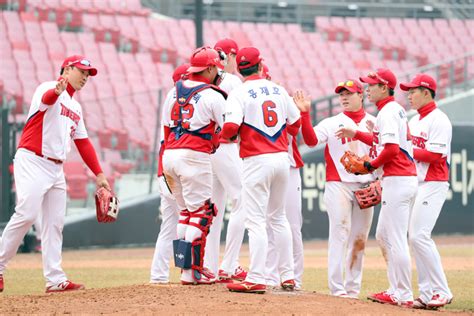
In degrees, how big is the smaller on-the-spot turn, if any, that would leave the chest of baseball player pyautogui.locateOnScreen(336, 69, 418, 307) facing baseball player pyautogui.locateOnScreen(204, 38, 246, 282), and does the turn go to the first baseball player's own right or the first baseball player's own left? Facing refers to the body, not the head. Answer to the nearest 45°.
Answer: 0° — they already face them

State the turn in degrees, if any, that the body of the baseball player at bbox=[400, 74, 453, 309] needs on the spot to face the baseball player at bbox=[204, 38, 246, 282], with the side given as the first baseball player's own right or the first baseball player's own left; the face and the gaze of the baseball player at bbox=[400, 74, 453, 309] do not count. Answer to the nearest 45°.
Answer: approximately 45° to the first baseball player's own right

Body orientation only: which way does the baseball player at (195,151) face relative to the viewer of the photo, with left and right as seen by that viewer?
facing away from the viewer and to the right of the viewer

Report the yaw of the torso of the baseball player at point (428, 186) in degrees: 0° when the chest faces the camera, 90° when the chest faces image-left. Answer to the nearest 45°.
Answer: approximately 45°

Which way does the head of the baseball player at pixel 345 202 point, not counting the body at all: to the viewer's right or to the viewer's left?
to the viewer's left

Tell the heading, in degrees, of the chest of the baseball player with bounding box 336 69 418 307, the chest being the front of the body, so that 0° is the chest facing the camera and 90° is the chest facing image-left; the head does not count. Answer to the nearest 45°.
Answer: approximately 90°

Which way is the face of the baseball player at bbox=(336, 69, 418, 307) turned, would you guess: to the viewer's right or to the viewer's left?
to the viewer's left

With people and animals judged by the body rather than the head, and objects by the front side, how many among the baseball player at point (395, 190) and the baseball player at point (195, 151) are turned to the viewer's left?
1
